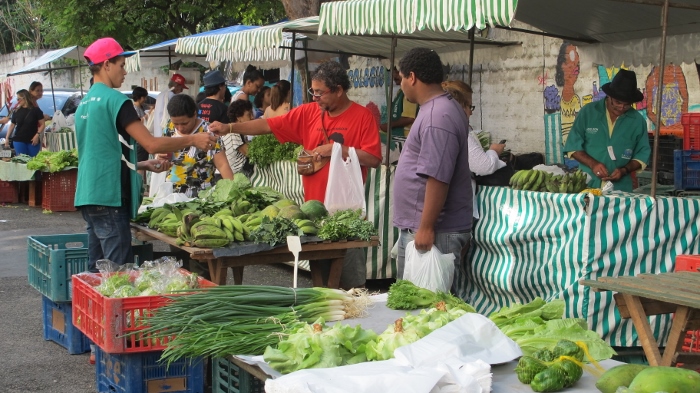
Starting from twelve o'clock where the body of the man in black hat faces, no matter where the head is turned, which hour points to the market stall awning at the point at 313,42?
The market stall awning is roughly at 4 o'clock from the man in black hat.

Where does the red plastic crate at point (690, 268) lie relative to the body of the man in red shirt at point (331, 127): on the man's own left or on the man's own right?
on the man's own left

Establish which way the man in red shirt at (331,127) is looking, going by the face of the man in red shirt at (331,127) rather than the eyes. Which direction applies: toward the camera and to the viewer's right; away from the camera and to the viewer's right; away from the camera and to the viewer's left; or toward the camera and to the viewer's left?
toward the camera and to the viewer's left

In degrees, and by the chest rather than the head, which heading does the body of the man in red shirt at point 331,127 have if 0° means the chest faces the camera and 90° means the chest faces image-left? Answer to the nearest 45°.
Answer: approximately 45°

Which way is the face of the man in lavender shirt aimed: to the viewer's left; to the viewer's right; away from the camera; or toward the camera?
to the viewer's left

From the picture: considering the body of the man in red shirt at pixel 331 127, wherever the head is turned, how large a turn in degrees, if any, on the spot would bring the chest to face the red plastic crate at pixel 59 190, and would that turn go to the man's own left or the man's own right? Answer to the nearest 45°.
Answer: approximately 90° to the man's own right

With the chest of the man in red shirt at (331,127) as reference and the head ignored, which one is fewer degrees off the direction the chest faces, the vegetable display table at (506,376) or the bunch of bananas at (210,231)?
the bunch of bananas

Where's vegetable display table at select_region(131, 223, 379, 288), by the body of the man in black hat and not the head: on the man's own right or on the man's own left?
on the man's own right

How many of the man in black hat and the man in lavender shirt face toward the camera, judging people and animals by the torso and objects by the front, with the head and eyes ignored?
1

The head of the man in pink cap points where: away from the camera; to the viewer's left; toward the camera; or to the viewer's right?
to the viewer's right

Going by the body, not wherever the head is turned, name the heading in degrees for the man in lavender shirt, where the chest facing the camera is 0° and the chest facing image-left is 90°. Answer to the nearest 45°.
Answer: approximately 90°

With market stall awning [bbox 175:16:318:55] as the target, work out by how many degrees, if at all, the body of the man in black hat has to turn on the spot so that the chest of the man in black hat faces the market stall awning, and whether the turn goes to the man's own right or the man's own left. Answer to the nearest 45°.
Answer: approximately 90° to the man's own right

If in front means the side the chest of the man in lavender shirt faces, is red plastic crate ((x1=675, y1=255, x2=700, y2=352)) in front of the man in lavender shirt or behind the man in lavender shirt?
behind
